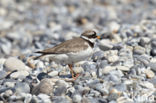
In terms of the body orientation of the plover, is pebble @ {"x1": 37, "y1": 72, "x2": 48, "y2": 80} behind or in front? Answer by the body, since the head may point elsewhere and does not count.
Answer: behind

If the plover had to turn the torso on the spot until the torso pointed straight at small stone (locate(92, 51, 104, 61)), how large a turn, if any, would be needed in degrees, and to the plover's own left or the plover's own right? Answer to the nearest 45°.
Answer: approximately 45° to the plover's own left

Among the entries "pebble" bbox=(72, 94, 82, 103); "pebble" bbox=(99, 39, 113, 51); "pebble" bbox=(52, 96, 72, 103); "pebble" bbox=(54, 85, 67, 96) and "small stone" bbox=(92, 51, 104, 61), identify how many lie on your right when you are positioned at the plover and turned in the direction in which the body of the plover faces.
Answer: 3

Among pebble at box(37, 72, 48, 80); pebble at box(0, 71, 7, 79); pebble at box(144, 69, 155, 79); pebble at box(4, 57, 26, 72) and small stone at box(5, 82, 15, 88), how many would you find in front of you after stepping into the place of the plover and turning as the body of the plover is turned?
1

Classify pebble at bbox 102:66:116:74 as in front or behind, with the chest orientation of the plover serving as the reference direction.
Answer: in front

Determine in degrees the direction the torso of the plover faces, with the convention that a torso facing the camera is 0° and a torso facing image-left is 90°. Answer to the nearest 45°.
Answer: approximately 270°

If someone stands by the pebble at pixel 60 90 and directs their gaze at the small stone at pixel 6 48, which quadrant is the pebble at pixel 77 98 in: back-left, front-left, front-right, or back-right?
back-right

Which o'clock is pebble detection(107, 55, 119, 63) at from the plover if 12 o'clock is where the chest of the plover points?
The pebble is roughly at 11 o'clock from the plover.

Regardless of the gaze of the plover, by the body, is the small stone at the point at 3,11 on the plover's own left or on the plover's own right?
on the plover's own left

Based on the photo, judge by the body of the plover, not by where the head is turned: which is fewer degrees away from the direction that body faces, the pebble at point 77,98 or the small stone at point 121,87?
the small stone

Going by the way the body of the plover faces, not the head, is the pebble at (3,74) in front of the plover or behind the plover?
behind

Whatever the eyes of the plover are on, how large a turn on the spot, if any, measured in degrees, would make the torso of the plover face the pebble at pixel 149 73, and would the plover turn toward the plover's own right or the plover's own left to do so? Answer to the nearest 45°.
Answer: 0° — it already faces it

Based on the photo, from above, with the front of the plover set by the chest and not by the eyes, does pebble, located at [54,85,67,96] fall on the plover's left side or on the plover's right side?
on the plover's right side

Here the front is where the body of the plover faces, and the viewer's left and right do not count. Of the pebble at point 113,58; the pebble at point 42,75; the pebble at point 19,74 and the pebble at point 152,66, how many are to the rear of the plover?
2

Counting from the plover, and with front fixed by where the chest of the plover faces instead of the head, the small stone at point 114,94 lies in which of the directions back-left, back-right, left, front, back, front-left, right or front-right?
front-right

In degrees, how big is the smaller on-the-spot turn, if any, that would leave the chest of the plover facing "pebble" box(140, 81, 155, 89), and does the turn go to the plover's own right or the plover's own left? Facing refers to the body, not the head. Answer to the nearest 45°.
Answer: approximately 45° to the plover's own right

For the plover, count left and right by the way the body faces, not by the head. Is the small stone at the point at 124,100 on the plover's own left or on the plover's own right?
on the plover's own right

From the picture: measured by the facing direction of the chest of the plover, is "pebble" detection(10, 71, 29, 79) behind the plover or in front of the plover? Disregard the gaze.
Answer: behind

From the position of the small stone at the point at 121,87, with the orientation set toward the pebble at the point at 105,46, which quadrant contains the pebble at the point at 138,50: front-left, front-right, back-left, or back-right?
front-right
